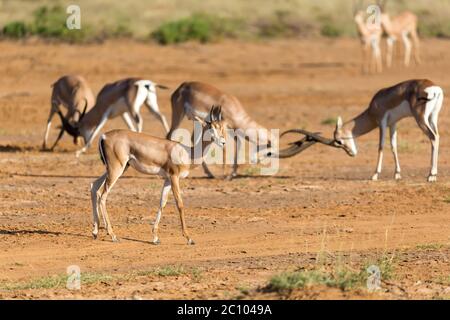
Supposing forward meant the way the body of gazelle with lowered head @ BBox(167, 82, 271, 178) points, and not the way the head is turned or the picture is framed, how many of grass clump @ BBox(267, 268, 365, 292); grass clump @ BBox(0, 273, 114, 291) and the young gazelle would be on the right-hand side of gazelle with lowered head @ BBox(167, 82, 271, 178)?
3

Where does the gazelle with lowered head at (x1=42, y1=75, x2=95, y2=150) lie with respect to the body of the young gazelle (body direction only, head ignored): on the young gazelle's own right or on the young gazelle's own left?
on the young gazelle's own left

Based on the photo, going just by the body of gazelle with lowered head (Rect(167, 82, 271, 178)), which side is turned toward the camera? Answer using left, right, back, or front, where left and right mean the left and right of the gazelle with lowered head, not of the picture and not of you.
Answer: right

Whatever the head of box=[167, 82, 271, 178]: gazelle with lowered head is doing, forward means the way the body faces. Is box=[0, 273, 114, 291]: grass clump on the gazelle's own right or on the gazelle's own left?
on the gazelle's own right

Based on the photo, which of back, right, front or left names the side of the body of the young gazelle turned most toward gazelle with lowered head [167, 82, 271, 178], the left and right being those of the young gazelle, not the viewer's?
left

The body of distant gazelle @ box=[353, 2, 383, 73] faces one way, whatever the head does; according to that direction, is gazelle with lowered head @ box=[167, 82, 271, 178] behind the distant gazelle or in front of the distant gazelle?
in front

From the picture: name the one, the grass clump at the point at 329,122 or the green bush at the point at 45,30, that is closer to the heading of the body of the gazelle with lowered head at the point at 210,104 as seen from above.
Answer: the grass clump

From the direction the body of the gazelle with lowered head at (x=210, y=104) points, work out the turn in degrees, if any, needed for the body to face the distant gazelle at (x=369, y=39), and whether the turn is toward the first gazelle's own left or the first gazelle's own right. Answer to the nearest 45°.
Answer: approximately 90° to the first gazelle's own left

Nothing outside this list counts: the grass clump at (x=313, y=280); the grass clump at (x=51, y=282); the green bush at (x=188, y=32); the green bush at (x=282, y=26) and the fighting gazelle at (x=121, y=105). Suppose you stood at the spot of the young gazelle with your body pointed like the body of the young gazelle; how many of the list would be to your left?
3

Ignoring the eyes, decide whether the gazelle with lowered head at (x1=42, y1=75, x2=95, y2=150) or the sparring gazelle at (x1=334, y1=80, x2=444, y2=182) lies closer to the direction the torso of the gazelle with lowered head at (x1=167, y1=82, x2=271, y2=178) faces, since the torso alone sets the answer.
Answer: the sparring gazelle

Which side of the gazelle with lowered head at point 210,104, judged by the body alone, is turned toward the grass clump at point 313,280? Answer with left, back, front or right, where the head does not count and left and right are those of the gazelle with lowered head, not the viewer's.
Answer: right

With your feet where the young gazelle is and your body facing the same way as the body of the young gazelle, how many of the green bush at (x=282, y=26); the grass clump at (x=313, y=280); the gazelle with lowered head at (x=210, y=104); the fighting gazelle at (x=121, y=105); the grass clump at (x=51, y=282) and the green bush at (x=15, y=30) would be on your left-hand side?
4

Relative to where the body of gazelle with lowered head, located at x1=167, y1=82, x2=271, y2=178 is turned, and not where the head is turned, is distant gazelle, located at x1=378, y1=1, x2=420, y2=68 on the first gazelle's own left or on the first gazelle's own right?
on the first gazelle's own left

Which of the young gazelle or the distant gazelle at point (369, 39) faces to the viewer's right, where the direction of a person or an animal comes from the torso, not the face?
the young gazelle

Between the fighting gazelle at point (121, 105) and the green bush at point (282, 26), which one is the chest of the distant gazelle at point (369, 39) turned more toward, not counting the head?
the fighting gazelle

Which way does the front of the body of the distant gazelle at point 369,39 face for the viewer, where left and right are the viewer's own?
facing the viewer and to the left of the viewer

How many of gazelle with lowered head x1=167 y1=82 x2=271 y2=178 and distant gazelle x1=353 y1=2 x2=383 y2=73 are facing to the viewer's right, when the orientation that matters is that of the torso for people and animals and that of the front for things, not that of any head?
1

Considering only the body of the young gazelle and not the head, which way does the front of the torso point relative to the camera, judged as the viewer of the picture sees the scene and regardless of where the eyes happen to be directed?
to the viewer's right

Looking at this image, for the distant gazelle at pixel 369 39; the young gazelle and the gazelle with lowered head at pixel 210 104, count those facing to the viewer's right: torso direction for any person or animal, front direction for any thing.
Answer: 2
